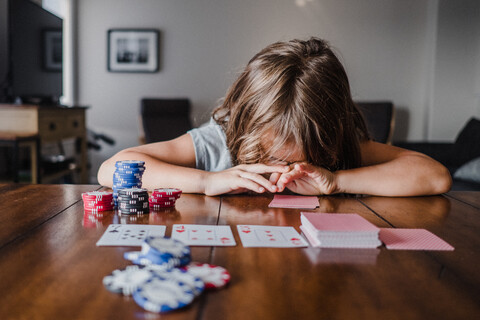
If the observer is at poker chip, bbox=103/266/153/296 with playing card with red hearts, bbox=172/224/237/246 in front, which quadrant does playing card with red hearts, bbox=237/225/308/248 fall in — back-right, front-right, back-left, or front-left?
front-right

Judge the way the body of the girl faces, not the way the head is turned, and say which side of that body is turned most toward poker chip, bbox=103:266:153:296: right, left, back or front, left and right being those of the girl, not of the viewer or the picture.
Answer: front

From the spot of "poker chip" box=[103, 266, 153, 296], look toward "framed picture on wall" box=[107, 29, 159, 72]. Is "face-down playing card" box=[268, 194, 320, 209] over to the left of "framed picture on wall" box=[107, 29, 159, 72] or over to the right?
right

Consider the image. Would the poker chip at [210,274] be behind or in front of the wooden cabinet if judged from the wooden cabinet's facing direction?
in front

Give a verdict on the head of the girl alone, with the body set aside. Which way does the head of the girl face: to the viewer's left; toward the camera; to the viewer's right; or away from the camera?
toward the camera

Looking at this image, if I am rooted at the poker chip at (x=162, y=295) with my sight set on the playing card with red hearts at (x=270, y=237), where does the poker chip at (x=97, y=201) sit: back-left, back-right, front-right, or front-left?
front-left

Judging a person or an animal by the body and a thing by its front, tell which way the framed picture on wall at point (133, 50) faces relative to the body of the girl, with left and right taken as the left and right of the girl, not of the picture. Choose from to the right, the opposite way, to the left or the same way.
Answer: the same way

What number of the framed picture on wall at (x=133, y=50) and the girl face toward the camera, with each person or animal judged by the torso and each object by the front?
2

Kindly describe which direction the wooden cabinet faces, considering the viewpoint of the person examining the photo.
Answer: facing the viewer and to the right of the viewer

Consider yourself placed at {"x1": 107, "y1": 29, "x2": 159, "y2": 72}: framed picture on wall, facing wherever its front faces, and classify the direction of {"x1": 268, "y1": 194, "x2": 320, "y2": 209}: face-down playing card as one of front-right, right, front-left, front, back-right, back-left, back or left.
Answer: front

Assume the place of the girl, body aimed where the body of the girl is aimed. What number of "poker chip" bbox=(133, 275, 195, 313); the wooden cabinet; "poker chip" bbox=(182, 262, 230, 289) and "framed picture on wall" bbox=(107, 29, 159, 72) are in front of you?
2

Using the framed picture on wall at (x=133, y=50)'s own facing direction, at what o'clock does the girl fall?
The girl is roughly at 12 o'clock from the framed picture on wall.

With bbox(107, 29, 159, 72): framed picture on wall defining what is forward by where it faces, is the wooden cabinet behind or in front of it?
in front

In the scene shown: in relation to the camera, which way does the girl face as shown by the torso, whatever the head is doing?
toward the camera

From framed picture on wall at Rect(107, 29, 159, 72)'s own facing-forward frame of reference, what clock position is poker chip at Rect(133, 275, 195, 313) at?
The poker chip is roughly at 12 o'clock from the framed picture on wall.
